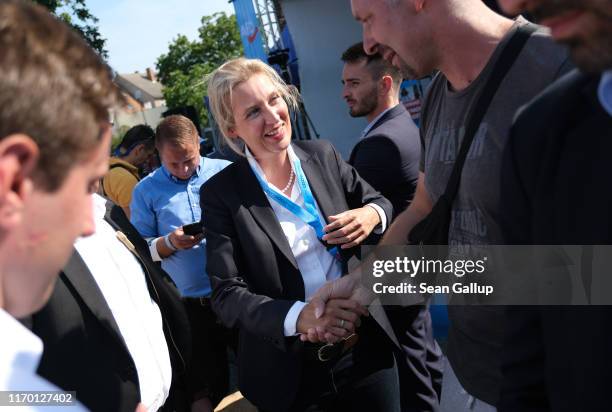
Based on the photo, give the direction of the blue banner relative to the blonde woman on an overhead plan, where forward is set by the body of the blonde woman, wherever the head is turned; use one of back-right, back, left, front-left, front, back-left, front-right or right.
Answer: back-left

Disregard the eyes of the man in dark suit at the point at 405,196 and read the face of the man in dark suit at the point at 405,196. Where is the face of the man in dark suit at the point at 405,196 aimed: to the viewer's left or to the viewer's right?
to the viewer's left

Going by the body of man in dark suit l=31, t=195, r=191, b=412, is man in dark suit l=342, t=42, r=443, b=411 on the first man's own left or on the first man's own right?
on the first man's own left

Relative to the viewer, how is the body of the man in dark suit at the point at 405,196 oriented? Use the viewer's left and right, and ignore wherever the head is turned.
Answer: facing to the left of the viewer

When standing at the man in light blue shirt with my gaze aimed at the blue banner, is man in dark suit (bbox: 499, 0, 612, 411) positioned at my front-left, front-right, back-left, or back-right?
back-right

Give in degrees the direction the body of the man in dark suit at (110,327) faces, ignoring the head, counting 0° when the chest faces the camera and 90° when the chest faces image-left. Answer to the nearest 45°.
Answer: approximately 315°
